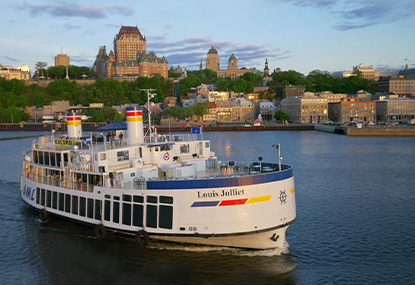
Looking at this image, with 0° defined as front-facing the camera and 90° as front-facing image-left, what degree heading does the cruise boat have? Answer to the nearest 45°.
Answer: approximately 315°
